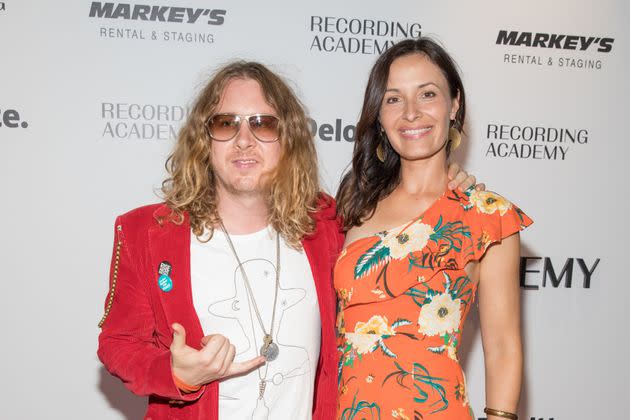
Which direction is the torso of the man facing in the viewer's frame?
toward the camera
